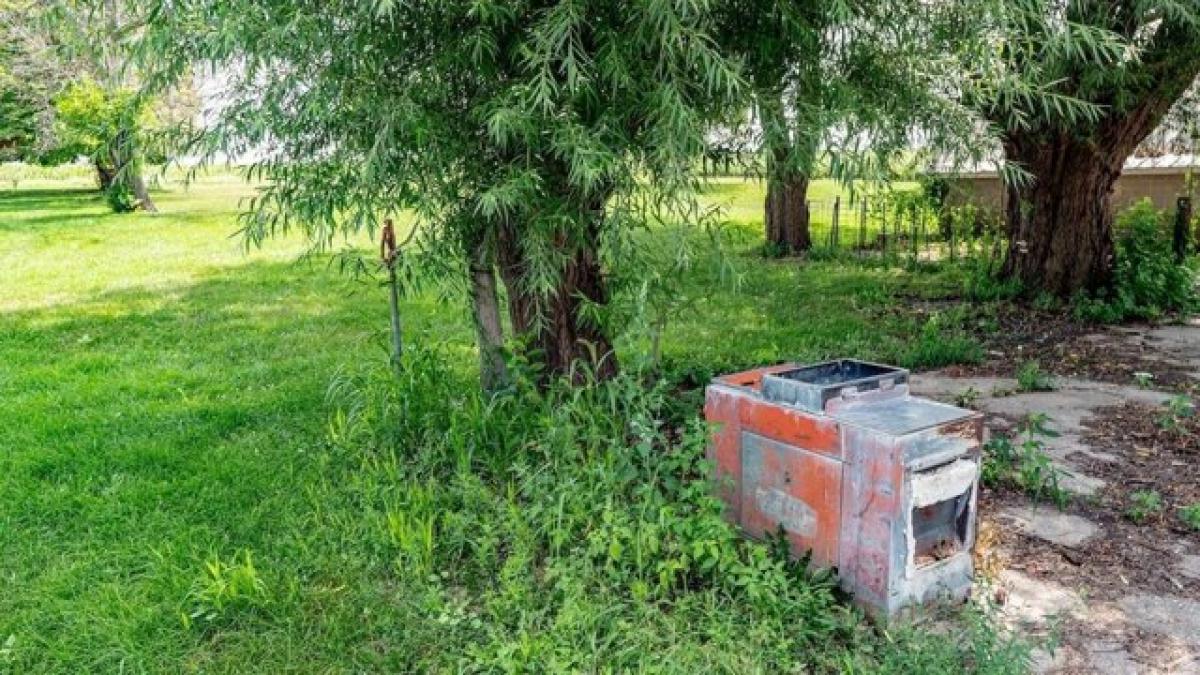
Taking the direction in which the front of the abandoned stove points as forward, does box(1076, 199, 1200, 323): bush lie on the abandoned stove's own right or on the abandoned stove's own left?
on the abandoned stove's own left

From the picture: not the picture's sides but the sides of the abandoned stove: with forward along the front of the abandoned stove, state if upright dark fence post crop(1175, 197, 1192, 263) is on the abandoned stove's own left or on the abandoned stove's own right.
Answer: on the abandoned stove's own left

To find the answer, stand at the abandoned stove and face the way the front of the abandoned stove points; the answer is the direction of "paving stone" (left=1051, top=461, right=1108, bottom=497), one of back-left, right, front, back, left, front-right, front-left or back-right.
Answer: left

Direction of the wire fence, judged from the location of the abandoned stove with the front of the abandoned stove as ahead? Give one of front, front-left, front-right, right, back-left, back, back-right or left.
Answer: back-left

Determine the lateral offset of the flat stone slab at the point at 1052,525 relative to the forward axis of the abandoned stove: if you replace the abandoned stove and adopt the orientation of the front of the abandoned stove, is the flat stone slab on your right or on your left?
on your left

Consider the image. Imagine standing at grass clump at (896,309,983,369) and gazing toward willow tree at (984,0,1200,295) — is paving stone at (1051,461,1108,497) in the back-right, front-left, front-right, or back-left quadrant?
back-right

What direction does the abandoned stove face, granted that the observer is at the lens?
facing the viewer and to the right of the viewer

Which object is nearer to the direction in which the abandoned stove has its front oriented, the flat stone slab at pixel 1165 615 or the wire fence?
the flat stone slab

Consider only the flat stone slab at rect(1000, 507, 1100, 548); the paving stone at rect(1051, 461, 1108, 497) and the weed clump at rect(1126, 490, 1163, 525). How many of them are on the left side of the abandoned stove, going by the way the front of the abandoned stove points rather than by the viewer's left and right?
3

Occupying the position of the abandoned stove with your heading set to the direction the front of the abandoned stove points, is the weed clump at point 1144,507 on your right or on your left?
on your left
